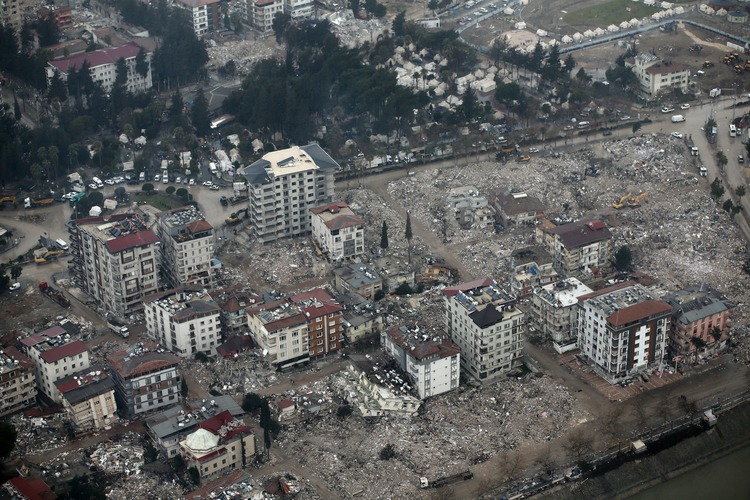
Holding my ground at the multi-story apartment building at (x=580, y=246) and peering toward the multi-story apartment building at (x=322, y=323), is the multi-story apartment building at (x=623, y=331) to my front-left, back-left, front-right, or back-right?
front-left

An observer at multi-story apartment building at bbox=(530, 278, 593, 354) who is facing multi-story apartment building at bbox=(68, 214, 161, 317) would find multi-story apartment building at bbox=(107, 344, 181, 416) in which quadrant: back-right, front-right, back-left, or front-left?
front-left

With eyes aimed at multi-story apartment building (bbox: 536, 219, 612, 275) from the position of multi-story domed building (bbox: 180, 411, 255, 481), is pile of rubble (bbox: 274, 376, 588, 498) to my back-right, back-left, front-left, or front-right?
front-right

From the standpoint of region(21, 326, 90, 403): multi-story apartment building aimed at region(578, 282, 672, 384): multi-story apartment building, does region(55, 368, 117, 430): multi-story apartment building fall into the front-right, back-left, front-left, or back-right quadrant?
front-right

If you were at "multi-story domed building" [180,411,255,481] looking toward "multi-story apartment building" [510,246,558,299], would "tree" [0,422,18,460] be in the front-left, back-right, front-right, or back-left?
back-left

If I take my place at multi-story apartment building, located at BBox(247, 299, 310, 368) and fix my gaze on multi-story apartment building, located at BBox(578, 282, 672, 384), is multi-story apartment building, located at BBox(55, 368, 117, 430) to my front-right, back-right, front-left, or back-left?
back-right

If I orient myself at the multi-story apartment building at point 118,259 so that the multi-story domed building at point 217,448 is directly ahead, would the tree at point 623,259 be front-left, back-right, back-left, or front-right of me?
front-left

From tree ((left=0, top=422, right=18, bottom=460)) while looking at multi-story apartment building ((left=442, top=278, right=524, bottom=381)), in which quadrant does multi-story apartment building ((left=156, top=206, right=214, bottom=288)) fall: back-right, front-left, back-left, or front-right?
front-left
